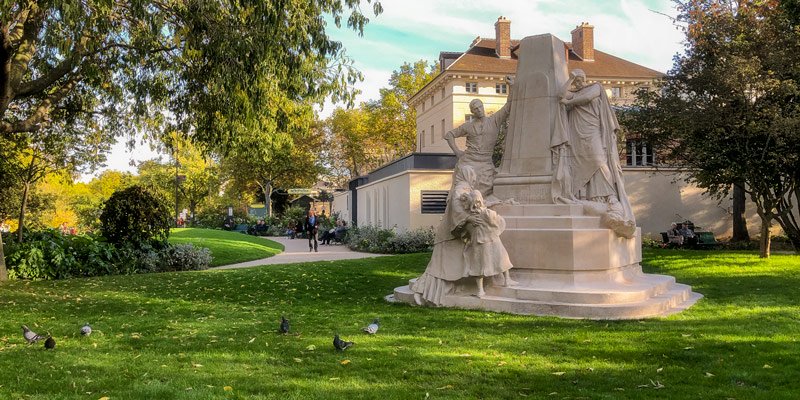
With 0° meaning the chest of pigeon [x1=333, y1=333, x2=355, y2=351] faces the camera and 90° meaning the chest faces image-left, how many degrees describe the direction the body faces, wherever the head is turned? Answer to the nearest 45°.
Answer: approximately 90°

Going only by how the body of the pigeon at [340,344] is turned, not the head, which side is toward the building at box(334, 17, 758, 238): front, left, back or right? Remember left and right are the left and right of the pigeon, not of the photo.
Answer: right

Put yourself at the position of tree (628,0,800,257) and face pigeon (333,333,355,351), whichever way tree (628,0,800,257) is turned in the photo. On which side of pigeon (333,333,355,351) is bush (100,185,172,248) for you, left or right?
right

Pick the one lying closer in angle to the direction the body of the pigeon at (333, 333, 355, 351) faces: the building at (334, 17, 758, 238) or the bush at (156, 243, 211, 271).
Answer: the bush

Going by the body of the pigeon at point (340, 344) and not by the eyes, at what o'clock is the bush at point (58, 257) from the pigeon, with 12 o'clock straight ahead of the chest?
The bush is roughly at 2 o'clock from the pigeon.

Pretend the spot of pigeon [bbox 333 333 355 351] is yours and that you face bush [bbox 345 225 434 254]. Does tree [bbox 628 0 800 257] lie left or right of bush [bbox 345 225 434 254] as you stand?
right
